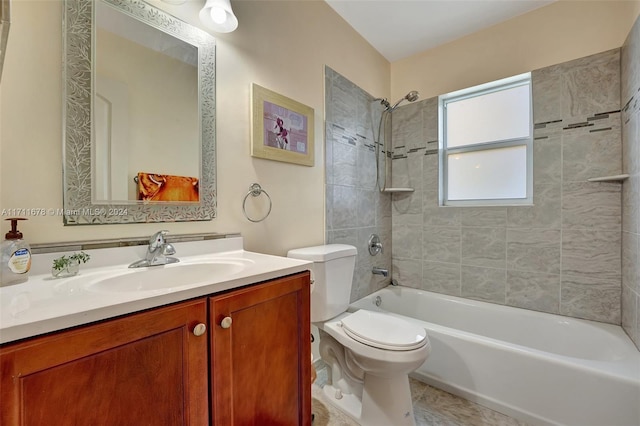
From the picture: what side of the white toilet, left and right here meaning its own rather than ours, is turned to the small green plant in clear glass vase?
right

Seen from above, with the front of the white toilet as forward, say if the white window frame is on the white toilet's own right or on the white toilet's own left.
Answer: on the white toilet's own left

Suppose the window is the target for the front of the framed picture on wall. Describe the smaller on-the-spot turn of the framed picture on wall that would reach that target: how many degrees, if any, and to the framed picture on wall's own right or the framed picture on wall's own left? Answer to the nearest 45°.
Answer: approximately 45° to the framed picture on wall's own left

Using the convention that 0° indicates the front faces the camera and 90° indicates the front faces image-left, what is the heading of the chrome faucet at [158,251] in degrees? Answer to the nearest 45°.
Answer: approximately 315°
